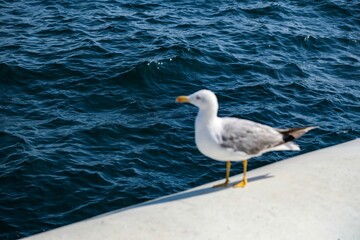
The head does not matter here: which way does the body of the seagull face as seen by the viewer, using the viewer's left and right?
facing to the left of the viewer
